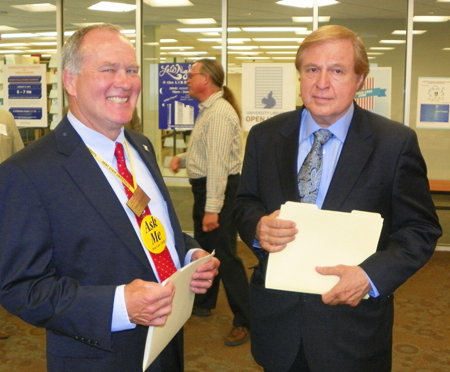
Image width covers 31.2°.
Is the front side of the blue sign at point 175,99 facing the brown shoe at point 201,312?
yes

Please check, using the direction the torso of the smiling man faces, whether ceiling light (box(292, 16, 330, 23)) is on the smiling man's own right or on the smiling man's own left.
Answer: on the smiling man's own left

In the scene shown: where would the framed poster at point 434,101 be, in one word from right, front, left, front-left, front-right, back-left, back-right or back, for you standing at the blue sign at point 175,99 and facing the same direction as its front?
left

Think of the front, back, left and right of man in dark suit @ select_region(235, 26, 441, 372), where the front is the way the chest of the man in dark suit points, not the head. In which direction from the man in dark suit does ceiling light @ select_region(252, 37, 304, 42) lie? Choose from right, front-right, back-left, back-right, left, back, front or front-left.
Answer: back

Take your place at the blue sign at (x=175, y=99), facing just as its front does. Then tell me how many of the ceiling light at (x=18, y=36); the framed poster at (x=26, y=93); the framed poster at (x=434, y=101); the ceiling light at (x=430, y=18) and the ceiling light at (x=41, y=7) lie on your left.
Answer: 2

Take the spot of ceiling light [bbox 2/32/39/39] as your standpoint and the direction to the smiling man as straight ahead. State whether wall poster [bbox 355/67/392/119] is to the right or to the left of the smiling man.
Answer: left

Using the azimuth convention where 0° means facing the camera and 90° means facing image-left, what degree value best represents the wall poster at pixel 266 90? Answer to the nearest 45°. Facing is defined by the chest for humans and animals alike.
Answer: approximately 0°

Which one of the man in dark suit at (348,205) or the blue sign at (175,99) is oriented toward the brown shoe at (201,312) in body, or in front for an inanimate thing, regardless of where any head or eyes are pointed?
the blue sign

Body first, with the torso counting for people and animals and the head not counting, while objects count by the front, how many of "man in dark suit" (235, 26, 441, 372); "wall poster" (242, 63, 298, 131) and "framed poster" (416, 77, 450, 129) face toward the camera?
3
